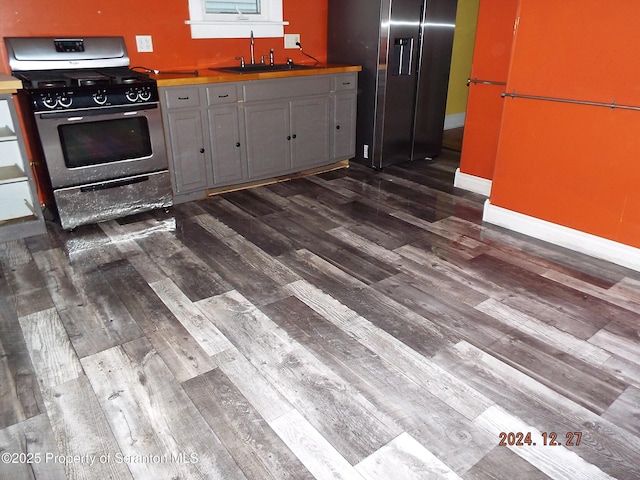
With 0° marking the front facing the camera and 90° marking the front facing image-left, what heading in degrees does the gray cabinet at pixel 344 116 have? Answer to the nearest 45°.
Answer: approximately 315°

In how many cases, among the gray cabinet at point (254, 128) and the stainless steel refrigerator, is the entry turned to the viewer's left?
0

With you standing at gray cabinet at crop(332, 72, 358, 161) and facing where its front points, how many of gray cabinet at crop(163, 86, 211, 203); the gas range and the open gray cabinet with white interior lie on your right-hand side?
3

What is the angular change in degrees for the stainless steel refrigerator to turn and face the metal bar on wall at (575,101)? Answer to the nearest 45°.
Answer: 0° — it already faces it

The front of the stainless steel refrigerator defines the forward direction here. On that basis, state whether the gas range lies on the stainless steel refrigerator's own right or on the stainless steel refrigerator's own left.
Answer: on the stainless steel refrigerator's own right

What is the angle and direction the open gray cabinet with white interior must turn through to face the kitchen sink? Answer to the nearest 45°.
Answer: approximately 45° to its left

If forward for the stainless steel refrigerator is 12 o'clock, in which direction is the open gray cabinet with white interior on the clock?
The open gray cabinet with white interior is roughly at 3 o'clock from the stainless steel refrigerator.

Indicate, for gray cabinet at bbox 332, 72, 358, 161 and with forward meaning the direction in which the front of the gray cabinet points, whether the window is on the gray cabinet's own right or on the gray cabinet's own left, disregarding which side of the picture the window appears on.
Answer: on the gray cabinet's own right

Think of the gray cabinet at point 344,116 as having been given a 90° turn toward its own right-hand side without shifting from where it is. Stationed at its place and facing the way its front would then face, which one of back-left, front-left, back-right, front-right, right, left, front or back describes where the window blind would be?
front-right

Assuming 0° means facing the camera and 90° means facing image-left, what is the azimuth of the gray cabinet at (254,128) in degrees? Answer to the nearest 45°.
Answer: approximately 315°

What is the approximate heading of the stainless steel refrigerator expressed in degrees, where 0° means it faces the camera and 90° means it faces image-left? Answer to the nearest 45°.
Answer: approximately 315°

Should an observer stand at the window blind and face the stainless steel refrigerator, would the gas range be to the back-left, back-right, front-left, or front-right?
back-right

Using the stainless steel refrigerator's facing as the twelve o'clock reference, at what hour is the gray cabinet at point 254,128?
The gray cabinet is roughly at 3 o'clock from the stainless steel refrigerator.

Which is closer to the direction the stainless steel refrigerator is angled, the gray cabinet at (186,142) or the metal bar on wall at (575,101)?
the metal bar on wall
